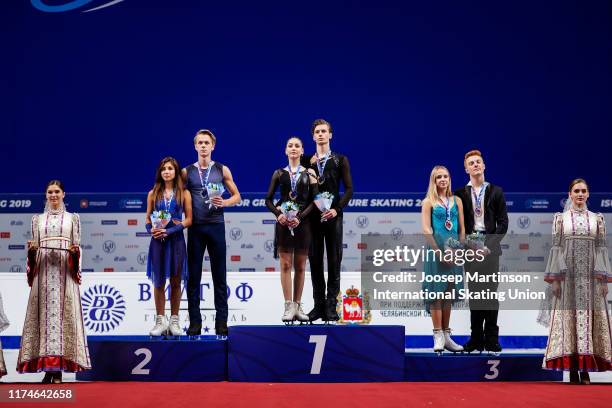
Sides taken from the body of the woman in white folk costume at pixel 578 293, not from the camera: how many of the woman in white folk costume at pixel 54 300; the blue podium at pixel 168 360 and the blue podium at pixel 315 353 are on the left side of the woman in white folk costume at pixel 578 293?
0

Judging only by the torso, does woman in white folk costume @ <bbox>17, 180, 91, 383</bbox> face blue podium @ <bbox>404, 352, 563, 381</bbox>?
no

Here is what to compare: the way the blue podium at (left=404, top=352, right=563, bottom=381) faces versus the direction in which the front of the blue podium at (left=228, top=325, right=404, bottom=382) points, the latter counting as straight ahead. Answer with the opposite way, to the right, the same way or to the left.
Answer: the same way

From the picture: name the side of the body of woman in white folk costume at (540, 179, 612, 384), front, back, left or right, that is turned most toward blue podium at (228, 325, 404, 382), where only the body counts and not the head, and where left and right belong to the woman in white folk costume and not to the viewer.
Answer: right

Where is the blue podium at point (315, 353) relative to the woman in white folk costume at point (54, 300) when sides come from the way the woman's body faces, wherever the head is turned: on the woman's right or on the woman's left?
on the woman's left

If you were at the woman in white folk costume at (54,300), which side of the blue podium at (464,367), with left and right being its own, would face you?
right

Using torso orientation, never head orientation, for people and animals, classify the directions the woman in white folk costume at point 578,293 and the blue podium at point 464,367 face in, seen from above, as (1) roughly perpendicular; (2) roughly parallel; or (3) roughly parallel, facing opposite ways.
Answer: roughly parallel

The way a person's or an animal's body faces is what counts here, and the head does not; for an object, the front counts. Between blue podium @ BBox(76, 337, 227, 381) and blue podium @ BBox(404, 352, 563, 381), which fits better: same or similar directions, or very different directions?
same or similar directions

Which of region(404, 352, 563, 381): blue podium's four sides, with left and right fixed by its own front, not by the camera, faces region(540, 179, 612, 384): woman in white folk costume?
left

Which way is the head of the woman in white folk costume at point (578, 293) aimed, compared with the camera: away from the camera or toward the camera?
toward the camera

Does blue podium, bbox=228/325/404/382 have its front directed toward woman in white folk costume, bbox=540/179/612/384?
no

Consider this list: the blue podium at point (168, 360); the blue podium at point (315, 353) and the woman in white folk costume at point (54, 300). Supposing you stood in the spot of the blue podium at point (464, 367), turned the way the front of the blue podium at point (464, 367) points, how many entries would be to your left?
0

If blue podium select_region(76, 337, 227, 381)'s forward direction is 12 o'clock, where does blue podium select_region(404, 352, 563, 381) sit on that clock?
blue podium select_region(404, 352, 563, 381) is roughly at 9 o'clock from blue podium select_region(76, 337, 227, 381).

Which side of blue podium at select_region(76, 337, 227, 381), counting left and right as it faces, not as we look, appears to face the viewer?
front

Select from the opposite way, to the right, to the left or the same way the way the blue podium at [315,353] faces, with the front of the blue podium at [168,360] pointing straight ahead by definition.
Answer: the same way

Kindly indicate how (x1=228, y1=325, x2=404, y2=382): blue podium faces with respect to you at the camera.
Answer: facing the viewer

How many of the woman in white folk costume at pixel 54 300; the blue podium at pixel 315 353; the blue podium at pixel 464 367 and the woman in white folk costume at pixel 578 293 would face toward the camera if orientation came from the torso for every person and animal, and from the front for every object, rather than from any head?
4

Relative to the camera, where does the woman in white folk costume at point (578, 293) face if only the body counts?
toward the camera

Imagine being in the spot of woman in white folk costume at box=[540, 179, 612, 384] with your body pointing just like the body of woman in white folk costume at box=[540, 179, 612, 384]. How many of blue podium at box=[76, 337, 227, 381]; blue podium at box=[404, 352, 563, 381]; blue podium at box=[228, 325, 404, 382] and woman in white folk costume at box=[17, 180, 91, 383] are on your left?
0
